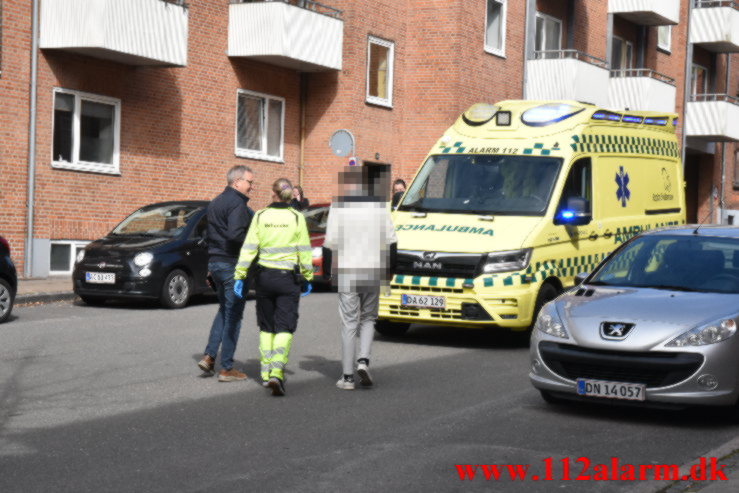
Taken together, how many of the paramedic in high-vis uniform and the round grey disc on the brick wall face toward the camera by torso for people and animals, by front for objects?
1

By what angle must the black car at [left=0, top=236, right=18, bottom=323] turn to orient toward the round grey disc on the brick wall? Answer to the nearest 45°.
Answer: approximately 180°

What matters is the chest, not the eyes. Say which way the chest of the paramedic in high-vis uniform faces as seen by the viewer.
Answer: away from the camera

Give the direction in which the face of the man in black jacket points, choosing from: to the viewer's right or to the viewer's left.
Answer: to the viewer's right

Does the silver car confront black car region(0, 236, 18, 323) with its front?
no

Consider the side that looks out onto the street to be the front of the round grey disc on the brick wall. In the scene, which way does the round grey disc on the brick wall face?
toward the camera

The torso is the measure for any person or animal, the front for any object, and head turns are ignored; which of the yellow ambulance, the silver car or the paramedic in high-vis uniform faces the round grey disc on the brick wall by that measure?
the paramedic in high-vis uniform

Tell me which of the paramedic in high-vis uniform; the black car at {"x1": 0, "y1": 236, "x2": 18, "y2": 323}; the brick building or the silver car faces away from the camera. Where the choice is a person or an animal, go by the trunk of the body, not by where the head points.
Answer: the paramedic in high-vis uniform

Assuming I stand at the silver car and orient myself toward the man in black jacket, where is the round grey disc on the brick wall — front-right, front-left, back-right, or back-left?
front-right

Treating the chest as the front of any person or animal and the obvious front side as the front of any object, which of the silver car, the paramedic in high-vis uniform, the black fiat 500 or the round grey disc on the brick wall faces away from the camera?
the paramedic in high-vis uniform

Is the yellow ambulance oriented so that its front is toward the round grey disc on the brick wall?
no

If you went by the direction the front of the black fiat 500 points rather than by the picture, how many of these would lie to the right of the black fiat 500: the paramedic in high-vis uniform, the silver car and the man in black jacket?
0

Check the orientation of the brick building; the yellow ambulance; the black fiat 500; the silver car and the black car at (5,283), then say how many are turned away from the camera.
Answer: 0

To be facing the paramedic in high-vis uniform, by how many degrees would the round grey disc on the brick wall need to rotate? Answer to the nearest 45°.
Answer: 0° — it already faces them

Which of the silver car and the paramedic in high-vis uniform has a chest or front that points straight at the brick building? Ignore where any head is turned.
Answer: the paramedic in high-vis uniform

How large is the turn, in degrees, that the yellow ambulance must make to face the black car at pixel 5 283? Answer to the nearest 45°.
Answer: approximately 45° to its right

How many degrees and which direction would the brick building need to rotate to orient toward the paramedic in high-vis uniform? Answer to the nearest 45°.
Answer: approximately 45° to its right
